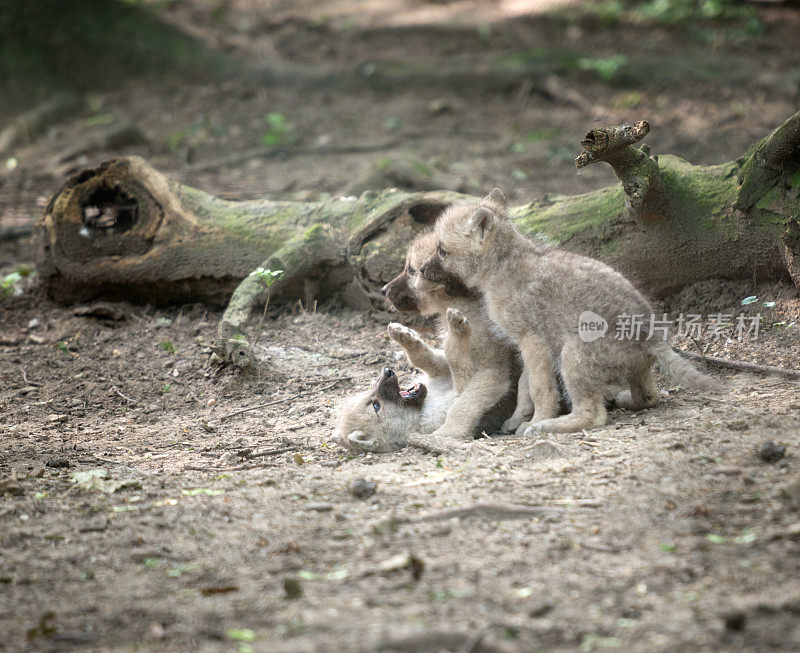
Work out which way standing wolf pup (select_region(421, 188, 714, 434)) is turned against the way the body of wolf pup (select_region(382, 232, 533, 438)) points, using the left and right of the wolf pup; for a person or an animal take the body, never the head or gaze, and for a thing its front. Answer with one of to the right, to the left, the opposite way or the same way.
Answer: the same way

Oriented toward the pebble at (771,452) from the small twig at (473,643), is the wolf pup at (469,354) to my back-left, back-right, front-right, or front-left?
front-left

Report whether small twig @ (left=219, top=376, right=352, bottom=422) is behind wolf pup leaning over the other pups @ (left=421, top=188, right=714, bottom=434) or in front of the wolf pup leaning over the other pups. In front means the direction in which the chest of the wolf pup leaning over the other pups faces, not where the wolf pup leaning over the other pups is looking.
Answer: in front

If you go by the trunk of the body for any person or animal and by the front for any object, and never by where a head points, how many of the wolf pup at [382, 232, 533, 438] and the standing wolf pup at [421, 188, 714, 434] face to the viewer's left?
2

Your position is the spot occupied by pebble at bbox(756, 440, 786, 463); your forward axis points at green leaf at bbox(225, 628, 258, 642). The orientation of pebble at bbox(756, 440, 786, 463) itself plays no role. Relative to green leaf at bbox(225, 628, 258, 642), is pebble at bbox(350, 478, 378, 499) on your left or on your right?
right

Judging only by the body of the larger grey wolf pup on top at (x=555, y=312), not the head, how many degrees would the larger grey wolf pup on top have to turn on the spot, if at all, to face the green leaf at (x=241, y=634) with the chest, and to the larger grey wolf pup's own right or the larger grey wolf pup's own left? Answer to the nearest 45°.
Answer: approximately 90° to the larger grey wolf pup's own left

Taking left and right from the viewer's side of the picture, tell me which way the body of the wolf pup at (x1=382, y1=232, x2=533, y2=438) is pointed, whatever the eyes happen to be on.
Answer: facing to the left of the viewer

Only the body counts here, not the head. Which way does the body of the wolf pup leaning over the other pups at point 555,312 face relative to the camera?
to the viewer's left

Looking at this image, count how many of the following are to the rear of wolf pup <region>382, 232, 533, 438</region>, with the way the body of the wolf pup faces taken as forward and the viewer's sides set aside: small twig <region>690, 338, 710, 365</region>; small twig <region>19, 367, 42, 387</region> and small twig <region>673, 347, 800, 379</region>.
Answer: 2

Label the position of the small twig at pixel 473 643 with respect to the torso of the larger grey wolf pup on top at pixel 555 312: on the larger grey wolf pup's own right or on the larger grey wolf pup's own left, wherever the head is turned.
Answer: on the larger grey wolf pup's own left

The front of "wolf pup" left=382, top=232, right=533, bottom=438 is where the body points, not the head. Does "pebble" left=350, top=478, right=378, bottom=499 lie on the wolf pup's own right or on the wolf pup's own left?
on the wolf pup's own left

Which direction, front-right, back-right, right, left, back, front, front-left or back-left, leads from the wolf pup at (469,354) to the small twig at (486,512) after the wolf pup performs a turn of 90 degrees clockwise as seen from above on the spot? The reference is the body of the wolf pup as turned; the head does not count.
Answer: back
